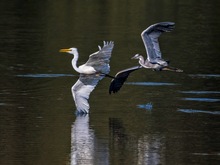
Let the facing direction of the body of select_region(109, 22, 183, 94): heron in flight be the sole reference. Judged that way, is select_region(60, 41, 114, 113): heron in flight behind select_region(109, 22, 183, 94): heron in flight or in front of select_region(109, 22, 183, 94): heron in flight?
in front

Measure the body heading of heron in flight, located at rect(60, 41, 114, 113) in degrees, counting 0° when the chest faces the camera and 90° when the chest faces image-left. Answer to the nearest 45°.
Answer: approximately 90°

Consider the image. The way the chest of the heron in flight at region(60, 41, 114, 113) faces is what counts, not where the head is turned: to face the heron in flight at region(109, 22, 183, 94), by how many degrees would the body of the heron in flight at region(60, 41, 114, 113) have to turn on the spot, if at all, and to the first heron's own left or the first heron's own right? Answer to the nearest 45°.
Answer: approximately 180°

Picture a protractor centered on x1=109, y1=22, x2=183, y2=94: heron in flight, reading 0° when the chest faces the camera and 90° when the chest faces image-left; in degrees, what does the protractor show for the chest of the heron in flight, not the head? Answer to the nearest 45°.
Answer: approximately 90°

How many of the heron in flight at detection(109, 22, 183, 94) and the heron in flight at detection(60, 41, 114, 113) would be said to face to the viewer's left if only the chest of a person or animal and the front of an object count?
2
